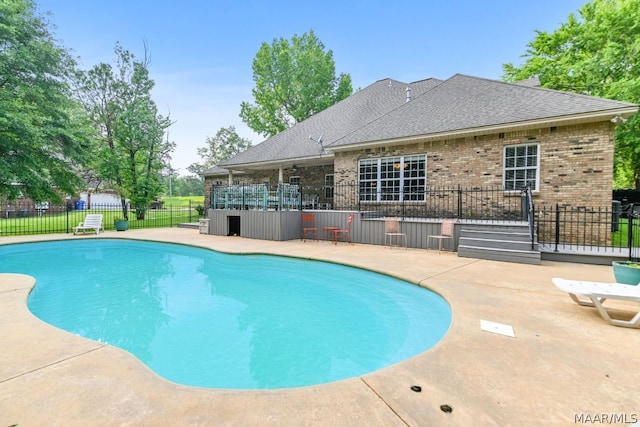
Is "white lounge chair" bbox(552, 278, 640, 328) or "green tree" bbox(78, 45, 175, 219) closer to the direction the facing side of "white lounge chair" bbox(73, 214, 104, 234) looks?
the white lounge chair
